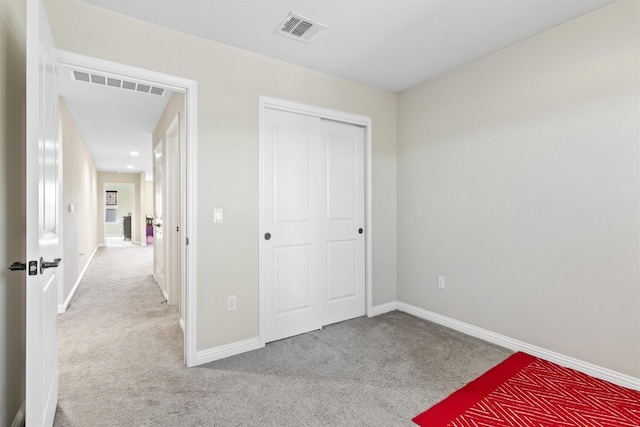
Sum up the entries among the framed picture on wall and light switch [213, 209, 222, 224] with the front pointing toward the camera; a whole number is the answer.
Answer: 2

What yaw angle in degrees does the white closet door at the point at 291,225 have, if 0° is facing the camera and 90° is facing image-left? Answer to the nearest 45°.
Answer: approximately 315°

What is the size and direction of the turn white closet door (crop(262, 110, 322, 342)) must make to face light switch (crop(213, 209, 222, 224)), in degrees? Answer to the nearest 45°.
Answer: approximately 90° to its right

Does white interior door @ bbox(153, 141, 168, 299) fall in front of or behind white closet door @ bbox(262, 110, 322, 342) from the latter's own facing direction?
behind

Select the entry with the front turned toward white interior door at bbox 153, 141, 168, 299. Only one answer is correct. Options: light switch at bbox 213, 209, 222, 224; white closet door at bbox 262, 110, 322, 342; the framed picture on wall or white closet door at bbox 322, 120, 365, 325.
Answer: the framed picture on wall

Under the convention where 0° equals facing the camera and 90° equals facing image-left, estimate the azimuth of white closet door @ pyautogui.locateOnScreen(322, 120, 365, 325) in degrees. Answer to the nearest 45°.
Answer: approximately 315°

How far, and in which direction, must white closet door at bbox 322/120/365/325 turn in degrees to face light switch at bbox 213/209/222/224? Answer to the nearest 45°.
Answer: approximately 90° to its right
